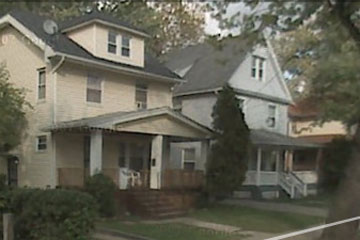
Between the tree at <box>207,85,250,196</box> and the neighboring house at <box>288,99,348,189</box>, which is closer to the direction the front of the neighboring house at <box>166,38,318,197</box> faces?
the tree

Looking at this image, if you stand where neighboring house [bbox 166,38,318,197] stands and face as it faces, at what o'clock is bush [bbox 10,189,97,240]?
The bush is roughly at 2 o'clock from the neighboring house.

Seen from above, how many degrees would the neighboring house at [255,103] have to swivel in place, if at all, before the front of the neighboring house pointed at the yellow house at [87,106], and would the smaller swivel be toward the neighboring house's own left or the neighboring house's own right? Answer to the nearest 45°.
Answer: approximately 90° to the neighboring house's own right

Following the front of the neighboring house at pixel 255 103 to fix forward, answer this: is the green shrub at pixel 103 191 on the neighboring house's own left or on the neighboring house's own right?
on the neighboring house's own right

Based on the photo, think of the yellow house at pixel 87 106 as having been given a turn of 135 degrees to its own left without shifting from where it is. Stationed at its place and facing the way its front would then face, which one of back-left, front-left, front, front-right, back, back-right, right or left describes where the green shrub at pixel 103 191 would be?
back

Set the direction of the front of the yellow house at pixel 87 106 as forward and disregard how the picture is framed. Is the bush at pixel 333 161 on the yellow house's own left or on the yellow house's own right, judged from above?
on the yellow house's own left

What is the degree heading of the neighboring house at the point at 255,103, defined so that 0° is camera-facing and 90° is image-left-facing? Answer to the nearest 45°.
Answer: approximately 315°

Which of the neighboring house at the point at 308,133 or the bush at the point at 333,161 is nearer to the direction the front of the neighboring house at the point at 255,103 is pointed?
the bush

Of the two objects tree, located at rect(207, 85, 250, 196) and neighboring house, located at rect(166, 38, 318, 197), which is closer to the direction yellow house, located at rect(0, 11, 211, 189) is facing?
the tree

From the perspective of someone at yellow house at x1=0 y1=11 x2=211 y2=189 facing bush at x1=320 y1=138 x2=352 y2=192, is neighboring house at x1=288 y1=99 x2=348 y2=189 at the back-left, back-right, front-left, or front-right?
front-left

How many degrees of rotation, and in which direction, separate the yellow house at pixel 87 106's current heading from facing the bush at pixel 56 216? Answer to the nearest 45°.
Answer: approximately 45° to its right

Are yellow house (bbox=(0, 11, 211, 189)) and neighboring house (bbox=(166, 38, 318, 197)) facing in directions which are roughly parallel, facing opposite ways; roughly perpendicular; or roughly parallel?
roughly parallel

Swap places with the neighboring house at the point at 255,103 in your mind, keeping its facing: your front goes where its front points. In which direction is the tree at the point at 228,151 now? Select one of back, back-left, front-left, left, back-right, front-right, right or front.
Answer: front-right

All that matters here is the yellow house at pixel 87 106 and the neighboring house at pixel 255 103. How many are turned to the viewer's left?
0

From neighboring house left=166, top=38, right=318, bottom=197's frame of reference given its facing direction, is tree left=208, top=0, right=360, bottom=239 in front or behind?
in front

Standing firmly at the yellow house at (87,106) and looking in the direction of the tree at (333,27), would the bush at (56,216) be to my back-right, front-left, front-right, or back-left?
front-right

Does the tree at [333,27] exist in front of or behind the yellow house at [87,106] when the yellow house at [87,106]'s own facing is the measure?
in front

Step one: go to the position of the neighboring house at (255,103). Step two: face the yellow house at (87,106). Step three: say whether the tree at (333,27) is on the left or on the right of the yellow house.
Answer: left

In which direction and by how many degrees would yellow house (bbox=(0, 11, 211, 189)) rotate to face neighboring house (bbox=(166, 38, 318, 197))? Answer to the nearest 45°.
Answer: approximately 90° to its left
